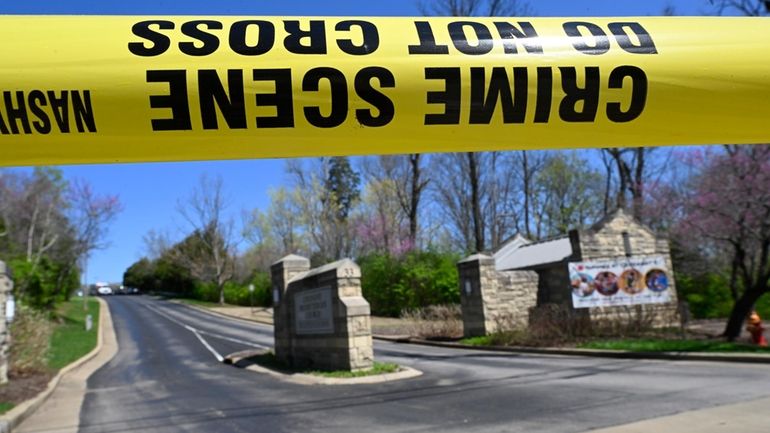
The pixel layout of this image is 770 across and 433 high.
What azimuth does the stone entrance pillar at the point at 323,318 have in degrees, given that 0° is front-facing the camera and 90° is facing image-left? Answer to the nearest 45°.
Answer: approximately 45°

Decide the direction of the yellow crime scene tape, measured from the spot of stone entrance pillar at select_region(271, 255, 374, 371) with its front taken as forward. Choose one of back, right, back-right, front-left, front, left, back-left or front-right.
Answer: front-left

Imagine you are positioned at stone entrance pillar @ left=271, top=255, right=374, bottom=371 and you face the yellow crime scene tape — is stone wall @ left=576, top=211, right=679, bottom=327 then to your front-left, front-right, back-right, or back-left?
back-left

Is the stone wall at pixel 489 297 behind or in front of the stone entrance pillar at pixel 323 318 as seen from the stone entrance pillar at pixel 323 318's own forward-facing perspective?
behind

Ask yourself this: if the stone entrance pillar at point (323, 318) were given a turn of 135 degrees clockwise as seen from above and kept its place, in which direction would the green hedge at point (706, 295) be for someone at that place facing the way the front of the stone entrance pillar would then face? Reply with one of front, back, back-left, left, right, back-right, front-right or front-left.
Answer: front-right

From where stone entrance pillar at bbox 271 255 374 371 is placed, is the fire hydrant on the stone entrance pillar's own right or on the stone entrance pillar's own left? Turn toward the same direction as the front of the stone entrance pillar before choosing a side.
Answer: on the stone entrance pillar's own left
